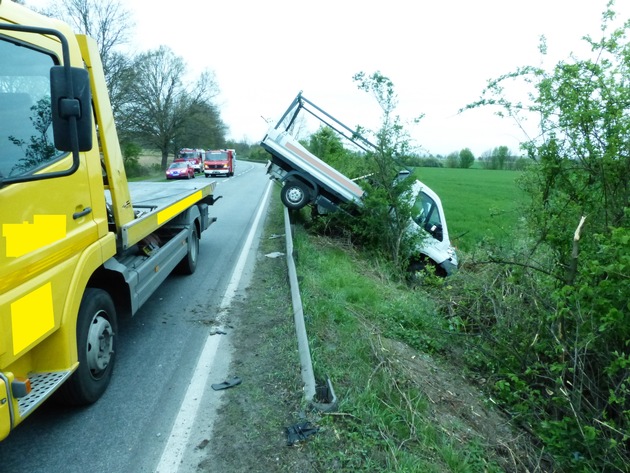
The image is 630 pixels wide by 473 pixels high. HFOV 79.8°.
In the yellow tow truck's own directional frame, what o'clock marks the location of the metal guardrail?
The metal guardrail is roughly at 8 o'clock from the yellow tow truck.

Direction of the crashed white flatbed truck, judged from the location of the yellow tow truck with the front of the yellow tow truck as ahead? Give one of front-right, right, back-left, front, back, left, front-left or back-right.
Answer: back

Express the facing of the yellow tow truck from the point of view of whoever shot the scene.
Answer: facing the viewer and to the left of the viewer

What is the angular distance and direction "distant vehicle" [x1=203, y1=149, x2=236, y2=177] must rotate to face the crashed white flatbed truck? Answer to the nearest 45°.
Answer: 0° — it already faces it

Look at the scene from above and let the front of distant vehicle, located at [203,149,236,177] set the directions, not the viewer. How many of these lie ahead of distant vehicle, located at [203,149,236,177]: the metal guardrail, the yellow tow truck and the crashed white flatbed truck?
3

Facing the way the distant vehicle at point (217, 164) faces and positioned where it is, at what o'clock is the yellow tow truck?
The yellow tow truck is roughly at 12 o'clock from the distant vehicle.

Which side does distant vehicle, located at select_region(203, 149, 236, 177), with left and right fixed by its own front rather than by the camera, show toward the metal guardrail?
front

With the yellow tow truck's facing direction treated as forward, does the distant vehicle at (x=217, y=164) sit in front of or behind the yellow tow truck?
behind

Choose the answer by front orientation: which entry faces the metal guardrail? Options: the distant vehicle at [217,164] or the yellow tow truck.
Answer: the distant vehicle

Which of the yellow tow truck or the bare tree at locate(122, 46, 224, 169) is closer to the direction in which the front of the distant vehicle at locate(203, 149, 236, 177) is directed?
the yellow tow truck

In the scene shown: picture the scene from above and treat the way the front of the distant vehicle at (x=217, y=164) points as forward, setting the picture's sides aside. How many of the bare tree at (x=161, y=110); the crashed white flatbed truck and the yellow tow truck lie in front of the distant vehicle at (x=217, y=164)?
2

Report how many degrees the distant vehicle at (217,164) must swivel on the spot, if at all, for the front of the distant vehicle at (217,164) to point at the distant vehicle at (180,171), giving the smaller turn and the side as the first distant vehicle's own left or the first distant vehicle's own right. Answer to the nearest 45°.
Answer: approximately 45° to the first distant vehicle's own right

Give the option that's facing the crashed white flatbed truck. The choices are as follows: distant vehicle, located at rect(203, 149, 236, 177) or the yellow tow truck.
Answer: the distant vehicle

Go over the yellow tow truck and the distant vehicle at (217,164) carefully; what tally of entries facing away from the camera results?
0

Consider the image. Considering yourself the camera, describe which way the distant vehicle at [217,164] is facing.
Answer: facing the viewer
